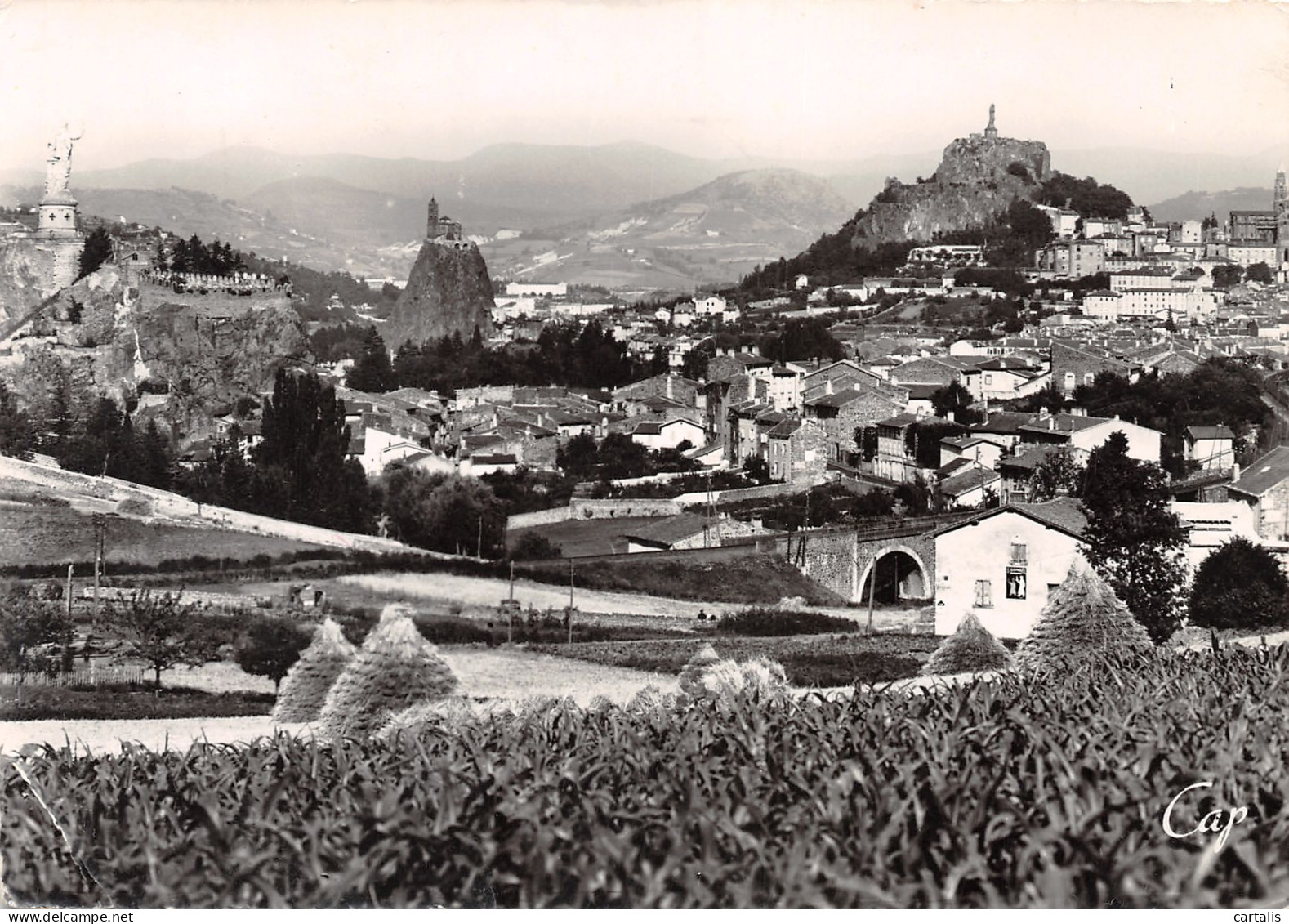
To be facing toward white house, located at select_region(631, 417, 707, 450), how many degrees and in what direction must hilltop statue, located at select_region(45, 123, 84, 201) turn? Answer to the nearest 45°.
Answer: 0° — it already faces it

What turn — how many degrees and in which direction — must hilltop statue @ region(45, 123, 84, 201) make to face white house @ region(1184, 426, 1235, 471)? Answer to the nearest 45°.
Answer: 0° — it already faces it

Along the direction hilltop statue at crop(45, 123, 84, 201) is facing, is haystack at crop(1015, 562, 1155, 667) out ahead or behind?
ahead

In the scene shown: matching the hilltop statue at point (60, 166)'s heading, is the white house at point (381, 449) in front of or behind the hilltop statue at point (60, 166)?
in front

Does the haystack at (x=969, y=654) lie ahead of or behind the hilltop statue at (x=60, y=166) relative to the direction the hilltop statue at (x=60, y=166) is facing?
ahead

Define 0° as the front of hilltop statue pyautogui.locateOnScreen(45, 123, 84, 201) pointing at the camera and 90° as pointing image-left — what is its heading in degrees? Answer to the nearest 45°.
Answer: approximately 270°
